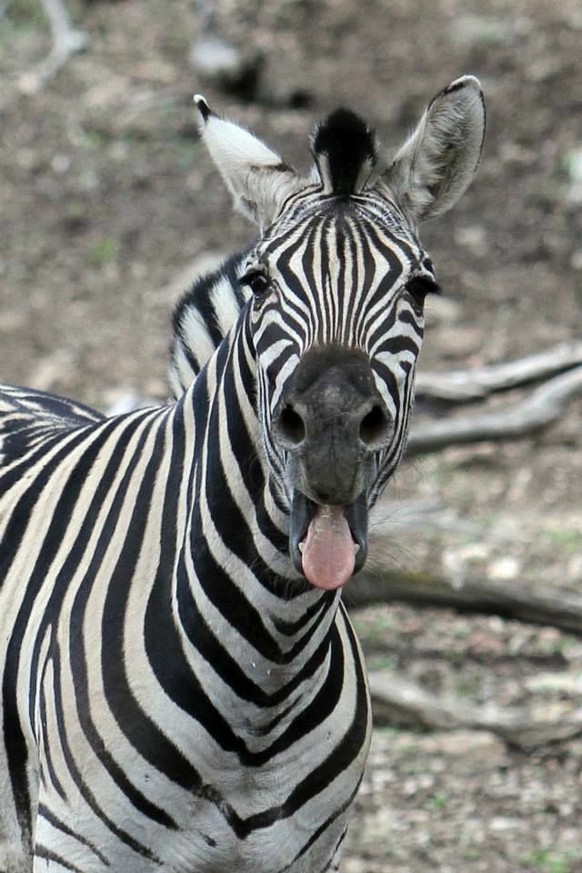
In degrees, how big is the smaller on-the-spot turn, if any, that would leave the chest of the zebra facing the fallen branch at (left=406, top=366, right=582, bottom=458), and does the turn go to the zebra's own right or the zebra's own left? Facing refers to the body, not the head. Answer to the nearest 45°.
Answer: approximately 135° to the zebra's own left

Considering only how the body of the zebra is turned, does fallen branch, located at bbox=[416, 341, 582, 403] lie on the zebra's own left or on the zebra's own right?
on the zebra's own left

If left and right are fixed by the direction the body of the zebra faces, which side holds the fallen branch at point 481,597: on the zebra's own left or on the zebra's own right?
on the zebra's own left

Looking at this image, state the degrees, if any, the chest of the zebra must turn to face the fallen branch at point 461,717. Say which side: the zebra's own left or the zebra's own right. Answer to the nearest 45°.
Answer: approximately 135° to the zebra's own left

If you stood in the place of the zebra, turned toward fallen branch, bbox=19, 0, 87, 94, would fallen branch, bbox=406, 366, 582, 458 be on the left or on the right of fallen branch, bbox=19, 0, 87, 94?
right

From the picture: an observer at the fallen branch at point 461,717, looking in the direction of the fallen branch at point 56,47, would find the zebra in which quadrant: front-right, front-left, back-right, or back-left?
back-left

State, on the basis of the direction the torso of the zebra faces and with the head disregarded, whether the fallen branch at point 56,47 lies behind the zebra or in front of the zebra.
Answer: behind

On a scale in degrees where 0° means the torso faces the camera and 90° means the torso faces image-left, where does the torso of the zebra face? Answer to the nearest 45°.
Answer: approximately 315°
